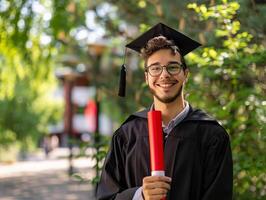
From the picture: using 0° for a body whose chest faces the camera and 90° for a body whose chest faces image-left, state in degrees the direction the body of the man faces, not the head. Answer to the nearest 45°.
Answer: approximately 0°
